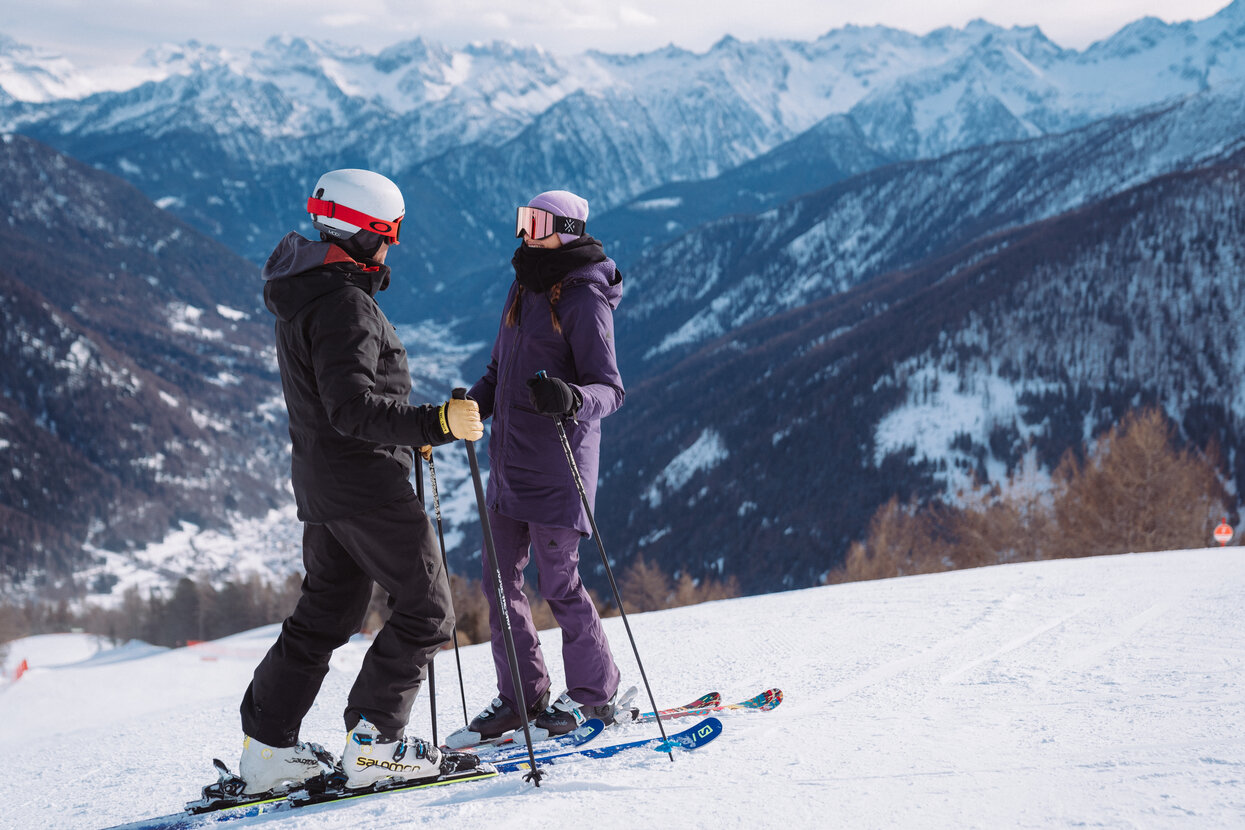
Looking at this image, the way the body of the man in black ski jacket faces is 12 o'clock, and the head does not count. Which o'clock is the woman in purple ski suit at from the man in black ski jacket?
The woman in purple ski suit is roughly at 11 o'clock from the man in black ski jacket.

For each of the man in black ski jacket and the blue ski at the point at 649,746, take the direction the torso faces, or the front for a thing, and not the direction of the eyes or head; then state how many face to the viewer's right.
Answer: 2

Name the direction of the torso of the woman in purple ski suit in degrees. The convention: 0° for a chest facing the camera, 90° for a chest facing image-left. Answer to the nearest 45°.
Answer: approximately 45°

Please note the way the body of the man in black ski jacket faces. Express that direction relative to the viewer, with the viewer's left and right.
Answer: facing to the right of the viewer
